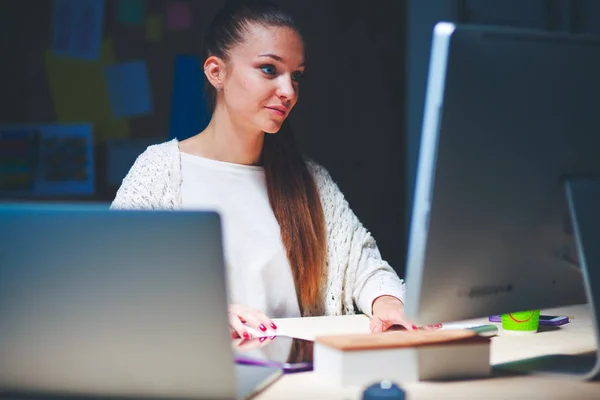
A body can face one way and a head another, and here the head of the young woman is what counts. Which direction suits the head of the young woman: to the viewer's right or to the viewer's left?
to the viewer's right

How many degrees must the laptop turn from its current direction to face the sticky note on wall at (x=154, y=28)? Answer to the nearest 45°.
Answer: approximately 45° to its left

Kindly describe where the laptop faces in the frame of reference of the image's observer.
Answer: facing away from the viewer and to the right of the viewer

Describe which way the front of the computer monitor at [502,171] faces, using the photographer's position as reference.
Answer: facing away from the viewer and to the left of the viewer

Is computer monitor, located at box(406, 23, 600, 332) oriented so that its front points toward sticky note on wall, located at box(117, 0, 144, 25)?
yes
